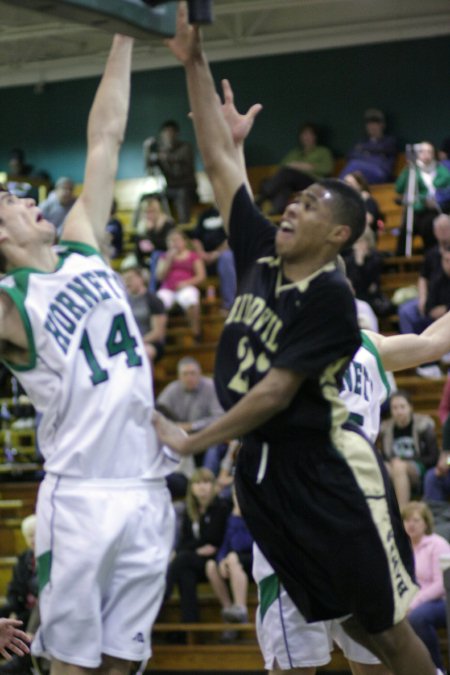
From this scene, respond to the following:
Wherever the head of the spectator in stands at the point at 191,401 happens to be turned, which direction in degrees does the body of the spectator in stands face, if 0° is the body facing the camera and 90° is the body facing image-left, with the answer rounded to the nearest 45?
approximately 0°

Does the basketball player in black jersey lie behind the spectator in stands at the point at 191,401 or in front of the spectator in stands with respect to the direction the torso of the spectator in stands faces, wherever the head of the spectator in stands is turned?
in front

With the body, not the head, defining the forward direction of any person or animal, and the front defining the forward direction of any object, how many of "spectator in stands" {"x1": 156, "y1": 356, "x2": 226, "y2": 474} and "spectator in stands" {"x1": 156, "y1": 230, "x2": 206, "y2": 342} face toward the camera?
2

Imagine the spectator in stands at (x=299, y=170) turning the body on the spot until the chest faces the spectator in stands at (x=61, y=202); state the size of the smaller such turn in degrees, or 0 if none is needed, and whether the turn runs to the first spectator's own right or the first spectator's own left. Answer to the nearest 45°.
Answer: approximately 45° to the first spectator's own right

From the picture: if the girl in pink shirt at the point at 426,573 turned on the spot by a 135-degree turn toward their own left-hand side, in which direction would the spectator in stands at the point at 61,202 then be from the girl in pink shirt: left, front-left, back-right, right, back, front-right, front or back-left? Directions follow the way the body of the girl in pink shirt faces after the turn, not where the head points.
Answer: back-left

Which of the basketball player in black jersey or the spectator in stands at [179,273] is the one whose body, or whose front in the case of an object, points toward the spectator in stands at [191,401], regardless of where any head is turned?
the spectator in stands at [179,273]

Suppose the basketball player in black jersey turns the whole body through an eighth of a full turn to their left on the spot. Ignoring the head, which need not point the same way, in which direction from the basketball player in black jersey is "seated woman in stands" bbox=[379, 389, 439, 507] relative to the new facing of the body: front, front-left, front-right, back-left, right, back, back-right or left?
back

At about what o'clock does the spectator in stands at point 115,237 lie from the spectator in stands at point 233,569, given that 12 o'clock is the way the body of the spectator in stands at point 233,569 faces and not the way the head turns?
the spectator in stands at point 115,237 is roughly at 4 o'clock from the spectator in stands at point 233,569.
